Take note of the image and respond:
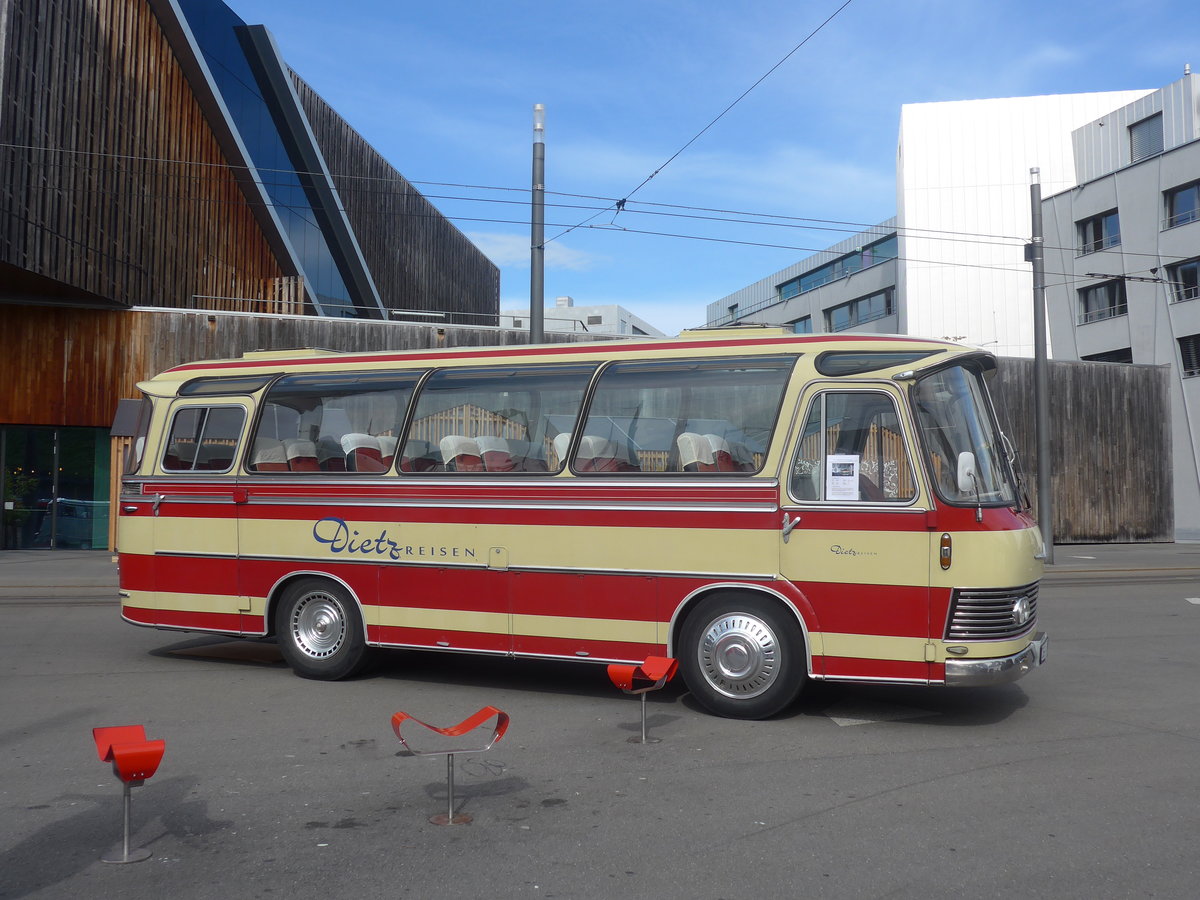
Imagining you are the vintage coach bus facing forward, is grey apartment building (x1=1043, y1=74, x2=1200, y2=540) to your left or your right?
on your left

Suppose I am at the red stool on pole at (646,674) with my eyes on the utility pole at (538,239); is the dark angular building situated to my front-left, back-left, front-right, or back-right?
front-left

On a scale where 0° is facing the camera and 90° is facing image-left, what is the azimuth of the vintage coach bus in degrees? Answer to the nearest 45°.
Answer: approximately 315°

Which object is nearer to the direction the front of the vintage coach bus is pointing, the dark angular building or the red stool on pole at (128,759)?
the red stool on pole

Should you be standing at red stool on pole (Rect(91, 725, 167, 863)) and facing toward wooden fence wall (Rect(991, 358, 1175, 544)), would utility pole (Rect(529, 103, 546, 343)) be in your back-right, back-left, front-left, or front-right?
front-left

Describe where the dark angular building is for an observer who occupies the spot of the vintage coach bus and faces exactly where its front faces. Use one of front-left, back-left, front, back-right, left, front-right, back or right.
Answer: back

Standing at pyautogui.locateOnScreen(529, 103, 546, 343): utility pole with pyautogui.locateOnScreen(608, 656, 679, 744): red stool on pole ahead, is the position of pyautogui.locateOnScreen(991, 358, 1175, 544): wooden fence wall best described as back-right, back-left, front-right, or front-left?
back-left

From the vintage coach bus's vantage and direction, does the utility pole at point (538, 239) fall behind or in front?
behind

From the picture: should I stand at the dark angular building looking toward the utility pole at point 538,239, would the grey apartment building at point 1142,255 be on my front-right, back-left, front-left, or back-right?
front-left
